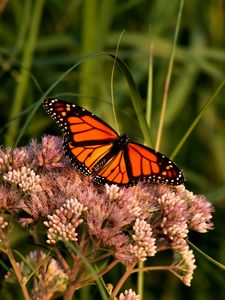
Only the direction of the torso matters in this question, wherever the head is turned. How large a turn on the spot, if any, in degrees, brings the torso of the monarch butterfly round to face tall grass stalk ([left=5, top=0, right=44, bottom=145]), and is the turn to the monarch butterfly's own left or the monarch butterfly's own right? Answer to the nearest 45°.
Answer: approximately 90° to the monarch butterfly's own left

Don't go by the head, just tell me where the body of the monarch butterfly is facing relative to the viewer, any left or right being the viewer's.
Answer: facing away from the viewer and to the right of the viewer
